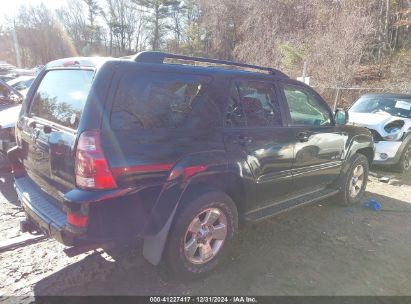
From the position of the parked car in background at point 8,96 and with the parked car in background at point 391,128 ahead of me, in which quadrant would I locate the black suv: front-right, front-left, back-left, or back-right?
front-right

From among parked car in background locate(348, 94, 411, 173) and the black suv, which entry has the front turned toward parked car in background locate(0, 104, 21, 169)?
parked car in background locate(348, 94, 411, 173)

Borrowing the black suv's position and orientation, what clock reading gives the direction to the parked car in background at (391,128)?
The parked car in background is roughly at 12 o'clock from the black suv.

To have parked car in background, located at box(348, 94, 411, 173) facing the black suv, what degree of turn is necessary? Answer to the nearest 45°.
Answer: approximately 45° to its left

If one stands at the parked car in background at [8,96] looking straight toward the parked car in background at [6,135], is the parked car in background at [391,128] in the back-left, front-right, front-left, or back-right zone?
front-left

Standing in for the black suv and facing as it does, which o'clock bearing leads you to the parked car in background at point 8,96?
The parked car in background is roughly at 9 o'clock from the black suv.

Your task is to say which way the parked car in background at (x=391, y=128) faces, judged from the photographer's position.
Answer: facing the viewer and to the left of the viewer

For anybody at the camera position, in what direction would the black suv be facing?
facing away from the viewer and to the right of the viewer

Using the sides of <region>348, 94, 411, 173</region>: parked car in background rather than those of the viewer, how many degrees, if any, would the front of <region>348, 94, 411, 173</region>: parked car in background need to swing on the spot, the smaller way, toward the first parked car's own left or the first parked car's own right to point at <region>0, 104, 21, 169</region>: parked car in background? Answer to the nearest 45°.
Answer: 0° — it already faces it
